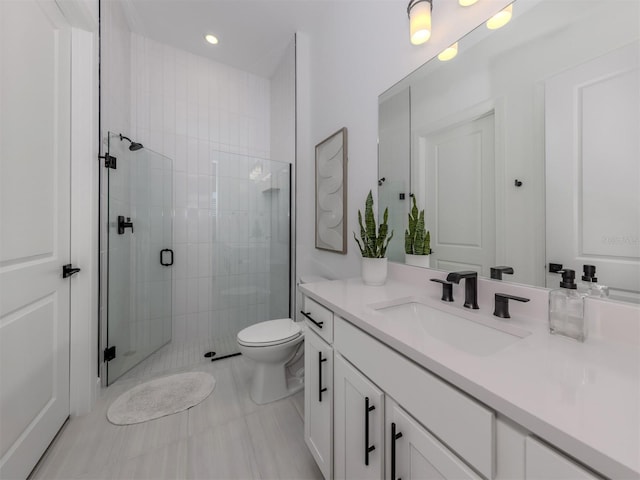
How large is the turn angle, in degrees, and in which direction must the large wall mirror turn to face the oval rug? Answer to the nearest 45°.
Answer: approximately 45° to its right

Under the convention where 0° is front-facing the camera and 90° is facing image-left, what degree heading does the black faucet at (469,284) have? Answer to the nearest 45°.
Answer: approximately 45°

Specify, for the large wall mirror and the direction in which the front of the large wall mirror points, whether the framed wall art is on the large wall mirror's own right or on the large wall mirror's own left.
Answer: on the large wall mirror's own right
